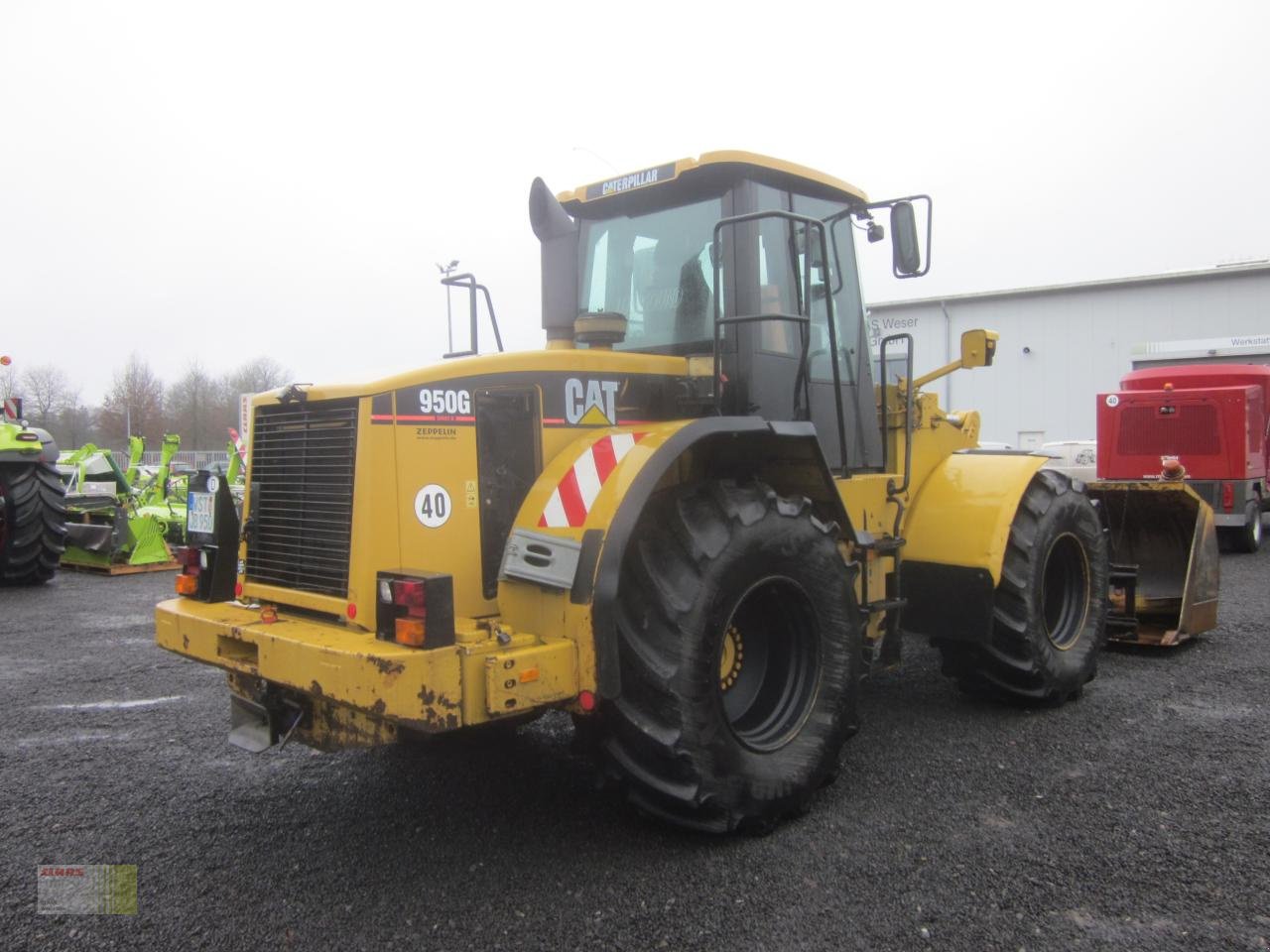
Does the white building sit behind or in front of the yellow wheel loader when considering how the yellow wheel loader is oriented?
in front

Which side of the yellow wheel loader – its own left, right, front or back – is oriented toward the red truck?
front

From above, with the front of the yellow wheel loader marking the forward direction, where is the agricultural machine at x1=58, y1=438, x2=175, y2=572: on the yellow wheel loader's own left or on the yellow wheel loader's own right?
on the yellow wheel loader's own left

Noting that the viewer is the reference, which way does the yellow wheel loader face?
facing away from the viewer and to the right of the viewer

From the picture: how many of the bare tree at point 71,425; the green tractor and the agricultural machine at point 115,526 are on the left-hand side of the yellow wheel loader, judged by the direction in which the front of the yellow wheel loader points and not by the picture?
3

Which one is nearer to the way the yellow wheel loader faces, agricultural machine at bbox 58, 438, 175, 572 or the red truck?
the red truck

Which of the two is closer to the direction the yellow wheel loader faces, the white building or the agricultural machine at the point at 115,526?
the white building

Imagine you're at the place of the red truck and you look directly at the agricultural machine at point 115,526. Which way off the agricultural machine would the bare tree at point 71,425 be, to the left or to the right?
right

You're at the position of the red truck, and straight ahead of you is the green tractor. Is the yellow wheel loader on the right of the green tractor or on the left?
left

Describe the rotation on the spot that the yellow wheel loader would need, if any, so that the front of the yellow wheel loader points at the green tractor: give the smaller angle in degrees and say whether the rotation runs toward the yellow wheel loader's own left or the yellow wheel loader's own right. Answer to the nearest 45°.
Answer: approximately 90° to the yellow wheel loader's own left

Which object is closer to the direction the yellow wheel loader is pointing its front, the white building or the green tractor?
the white building

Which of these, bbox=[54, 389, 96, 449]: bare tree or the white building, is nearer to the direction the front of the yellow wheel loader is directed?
the white building

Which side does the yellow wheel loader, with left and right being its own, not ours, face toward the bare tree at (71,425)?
left
